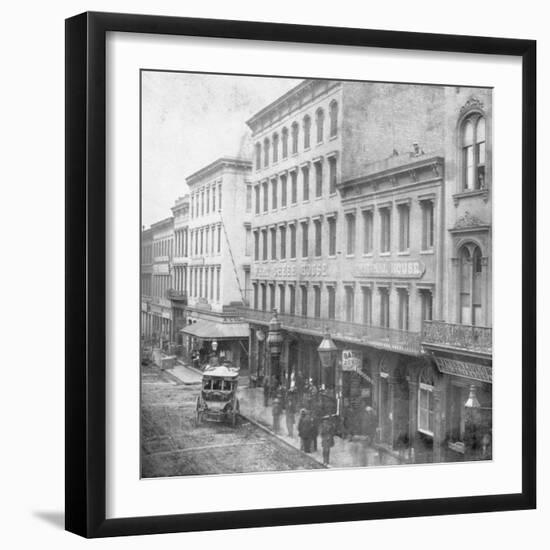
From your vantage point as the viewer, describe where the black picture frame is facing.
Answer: facing the viewer and to the right of the viewer
